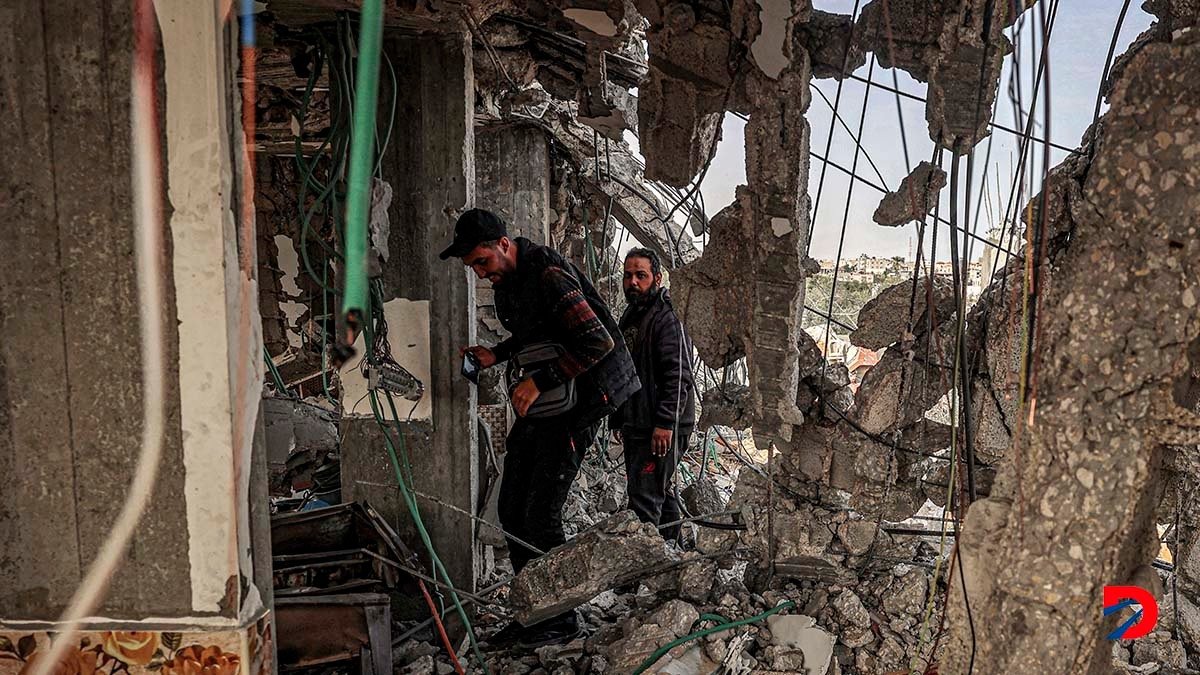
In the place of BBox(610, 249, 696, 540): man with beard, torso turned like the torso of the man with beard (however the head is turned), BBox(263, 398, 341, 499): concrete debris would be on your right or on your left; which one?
on your right

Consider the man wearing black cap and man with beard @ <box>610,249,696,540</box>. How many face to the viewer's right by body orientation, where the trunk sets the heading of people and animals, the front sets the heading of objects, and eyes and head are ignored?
0

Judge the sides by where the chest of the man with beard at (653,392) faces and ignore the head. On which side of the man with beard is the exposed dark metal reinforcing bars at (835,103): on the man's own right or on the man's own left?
on the man's own left

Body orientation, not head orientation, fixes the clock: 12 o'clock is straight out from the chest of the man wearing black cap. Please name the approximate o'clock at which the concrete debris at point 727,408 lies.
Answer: The concrete debris is roughly at 6 o'clock from the man wearing black cap.

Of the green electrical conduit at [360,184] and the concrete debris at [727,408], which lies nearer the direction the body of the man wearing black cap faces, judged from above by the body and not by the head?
the green electrical conduit

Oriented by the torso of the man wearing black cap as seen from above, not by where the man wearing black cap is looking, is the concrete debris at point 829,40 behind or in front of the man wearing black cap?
behind

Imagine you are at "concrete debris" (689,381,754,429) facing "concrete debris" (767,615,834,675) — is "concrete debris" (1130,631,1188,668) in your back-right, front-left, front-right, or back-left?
front-left

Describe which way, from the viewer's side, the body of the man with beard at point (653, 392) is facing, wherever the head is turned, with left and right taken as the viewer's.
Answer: facing the viewer and to the left of the viewer

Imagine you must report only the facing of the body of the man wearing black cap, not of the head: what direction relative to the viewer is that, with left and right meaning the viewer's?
facing to the left of the viewer

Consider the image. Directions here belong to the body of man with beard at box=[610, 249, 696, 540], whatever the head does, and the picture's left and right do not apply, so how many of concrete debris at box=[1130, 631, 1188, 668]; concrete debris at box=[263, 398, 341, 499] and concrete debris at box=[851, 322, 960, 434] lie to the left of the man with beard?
2

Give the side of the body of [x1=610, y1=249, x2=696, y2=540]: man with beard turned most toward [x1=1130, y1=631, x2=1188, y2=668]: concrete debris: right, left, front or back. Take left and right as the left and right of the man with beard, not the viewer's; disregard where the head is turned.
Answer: left
